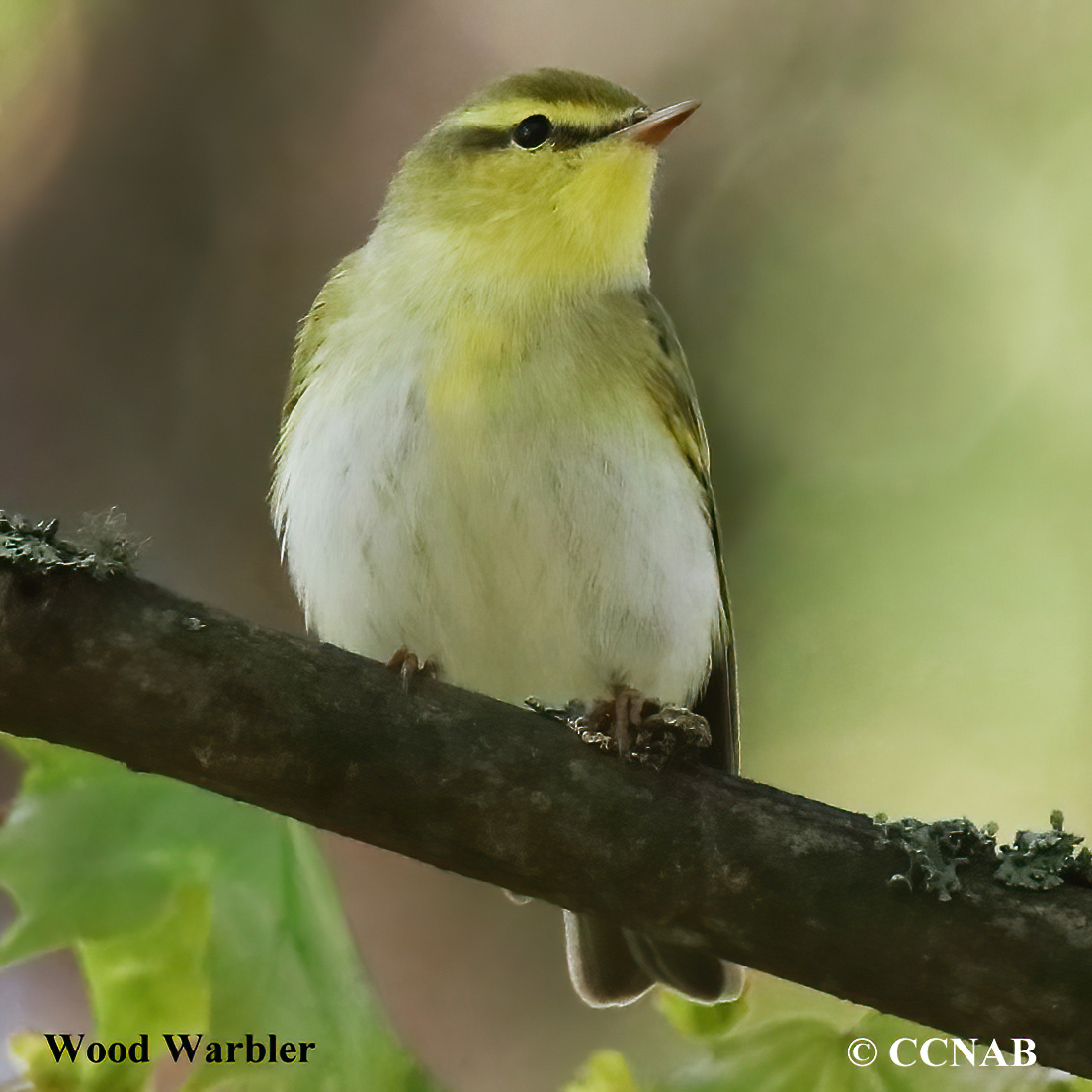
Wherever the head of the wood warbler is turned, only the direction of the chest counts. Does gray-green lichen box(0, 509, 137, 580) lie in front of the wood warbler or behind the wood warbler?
in front

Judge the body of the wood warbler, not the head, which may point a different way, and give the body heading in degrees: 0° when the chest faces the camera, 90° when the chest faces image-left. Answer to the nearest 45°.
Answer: approximately 0°
